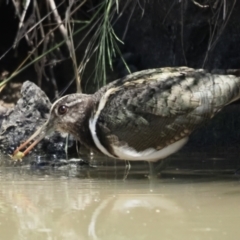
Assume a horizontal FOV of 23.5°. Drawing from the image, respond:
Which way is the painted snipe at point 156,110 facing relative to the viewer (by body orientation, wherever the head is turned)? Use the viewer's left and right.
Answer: facing to the left of the viewer

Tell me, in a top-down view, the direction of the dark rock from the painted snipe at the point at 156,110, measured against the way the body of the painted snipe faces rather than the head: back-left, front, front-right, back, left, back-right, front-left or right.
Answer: front-right
